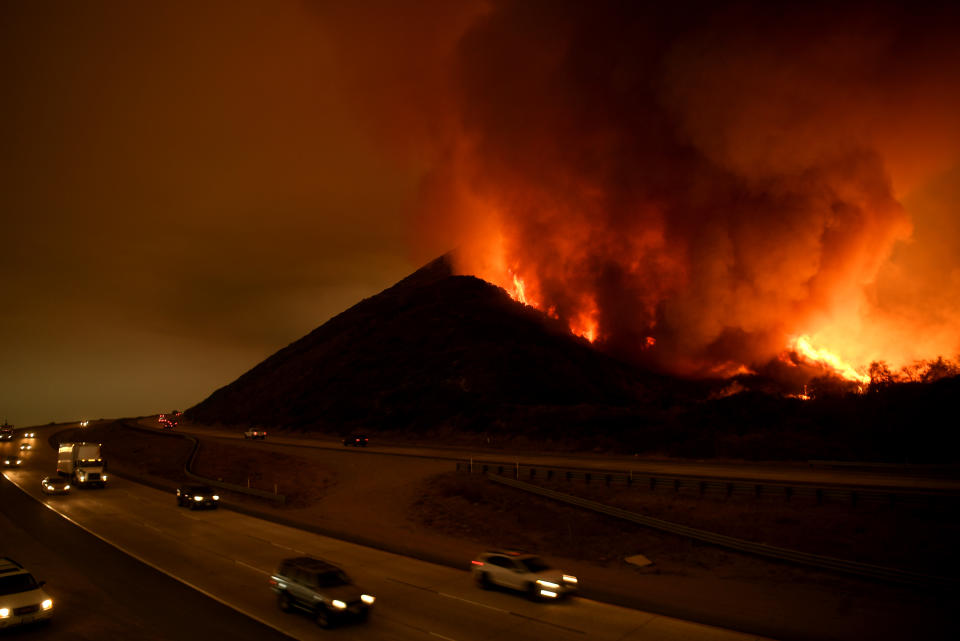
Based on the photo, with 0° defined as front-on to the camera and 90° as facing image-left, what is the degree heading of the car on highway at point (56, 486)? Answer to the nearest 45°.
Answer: approximately 315°

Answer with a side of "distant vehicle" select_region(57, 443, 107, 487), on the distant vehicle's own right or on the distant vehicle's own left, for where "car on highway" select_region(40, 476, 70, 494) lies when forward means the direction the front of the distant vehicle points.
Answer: on the distant vehicle's own right

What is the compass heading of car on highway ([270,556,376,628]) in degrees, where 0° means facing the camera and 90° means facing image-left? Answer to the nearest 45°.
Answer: approximately 315°

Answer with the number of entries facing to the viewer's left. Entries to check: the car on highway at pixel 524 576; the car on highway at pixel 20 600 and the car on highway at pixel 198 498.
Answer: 0

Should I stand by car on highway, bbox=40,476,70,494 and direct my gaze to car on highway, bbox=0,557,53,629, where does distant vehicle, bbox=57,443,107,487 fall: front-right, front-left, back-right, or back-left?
back-left

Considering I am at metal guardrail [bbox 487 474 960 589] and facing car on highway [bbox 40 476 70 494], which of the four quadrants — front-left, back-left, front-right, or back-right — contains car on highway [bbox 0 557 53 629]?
front-left

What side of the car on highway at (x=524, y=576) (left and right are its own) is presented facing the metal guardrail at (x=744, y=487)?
left

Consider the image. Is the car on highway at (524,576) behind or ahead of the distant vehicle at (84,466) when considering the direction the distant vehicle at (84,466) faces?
ahead

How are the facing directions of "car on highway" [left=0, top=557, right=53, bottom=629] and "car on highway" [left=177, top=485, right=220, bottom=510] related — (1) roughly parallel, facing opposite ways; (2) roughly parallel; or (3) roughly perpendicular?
roughly parallel

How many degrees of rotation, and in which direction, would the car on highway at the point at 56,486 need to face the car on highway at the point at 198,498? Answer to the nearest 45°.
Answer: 0° — it already faces it

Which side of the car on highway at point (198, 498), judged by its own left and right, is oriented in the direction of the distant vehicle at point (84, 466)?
back
